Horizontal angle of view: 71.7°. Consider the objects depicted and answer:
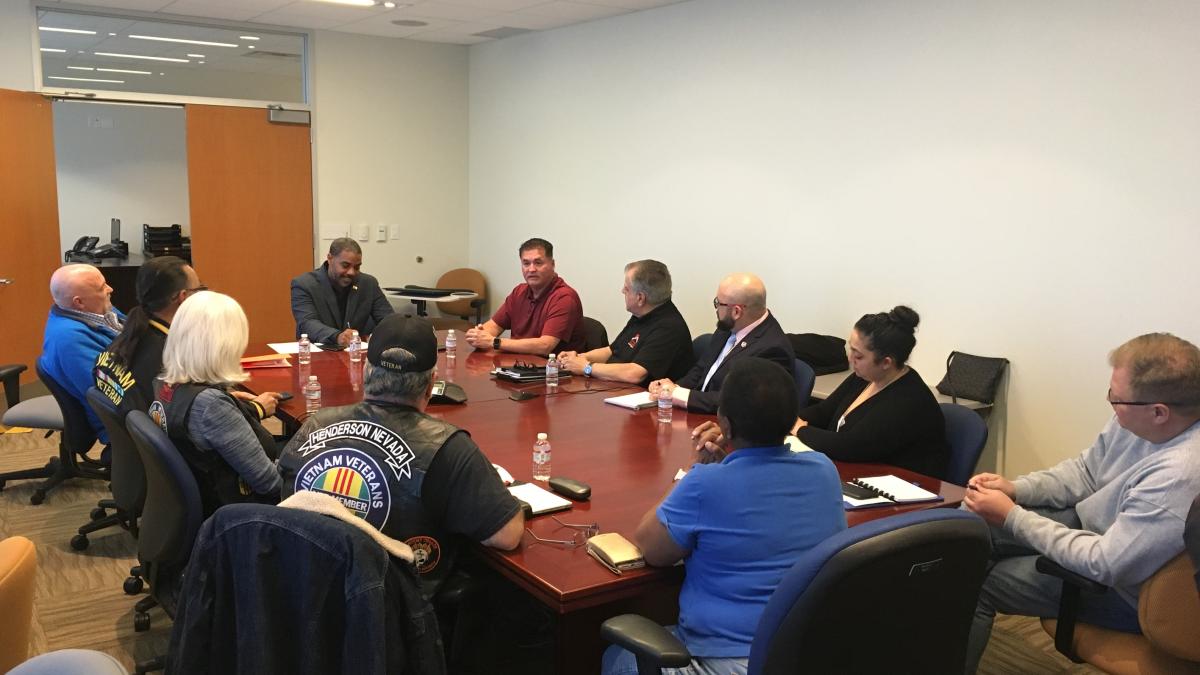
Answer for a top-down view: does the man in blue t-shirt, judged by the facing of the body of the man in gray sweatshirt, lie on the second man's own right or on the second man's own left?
on the second man's own left

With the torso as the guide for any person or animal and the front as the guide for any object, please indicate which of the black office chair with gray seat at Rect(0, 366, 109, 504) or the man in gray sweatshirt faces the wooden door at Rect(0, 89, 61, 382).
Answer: the man in gray sweatshirt

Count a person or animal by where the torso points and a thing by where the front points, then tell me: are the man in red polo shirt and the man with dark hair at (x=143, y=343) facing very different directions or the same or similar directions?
very different directions

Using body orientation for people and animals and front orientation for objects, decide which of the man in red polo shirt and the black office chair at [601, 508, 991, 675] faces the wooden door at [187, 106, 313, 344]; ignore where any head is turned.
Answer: the black office chair

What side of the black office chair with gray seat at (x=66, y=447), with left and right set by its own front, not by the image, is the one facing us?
right

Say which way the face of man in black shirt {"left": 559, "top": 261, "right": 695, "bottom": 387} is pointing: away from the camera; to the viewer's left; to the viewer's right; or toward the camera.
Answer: to the viewer's left

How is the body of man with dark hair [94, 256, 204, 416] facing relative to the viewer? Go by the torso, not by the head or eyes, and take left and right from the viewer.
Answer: facing away from the viewer and to the right of the viewer

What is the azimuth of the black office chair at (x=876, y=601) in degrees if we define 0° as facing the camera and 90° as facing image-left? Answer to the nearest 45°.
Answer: approximately 135°

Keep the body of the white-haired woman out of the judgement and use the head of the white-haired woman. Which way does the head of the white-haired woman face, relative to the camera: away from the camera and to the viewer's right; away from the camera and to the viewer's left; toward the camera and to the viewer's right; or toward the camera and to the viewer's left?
away from the camera and to the viewer's right

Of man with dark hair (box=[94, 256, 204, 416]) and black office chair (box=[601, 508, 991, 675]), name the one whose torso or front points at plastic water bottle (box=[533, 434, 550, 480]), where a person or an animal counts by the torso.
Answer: the black office chair

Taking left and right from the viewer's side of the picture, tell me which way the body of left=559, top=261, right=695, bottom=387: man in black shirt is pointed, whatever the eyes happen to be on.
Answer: facing to the left of the viewer

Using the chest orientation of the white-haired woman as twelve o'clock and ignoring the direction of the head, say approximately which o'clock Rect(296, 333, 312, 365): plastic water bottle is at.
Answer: The plastic water bottle is roughly at 11 o'clock from the white-haired woman.

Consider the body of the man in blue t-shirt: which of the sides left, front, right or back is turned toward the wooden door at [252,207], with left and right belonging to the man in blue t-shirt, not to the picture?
front

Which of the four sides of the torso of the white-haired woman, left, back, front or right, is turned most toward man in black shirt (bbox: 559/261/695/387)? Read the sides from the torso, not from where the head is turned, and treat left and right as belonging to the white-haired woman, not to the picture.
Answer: front
